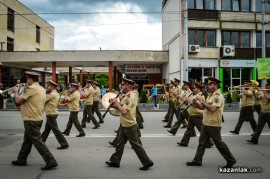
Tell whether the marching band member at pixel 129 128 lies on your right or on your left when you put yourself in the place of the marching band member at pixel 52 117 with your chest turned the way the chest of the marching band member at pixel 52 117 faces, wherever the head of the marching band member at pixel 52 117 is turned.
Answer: on your left

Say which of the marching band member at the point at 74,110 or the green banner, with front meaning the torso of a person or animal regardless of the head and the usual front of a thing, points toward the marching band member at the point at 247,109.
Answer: the green banner

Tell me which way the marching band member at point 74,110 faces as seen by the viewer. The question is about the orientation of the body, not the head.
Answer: to the viewer's left

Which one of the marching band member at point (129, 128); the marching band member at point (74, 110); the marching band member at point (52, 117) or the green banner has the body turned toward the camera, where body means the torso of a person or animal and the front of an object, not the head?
the green banner

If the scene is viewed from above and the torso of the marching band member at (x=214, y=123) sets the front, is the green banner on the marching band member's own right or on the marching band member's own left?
on the marching band member's own right

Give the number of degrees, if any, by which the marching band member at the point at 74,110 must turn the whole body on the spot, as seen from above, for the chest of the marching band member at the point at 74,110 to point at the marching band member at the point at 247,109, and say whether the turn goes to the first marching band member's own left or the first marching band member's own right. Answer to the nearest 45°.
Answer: approximately 180°

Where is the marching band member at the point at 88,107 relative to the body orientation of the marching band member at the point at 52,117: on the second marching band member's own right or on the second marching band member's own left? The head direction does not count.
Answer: on the second marching band member's own right

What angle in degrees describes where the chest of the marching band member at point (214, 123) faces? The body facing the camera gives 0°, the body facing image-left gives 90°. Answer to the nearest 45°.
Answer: approximately 90°

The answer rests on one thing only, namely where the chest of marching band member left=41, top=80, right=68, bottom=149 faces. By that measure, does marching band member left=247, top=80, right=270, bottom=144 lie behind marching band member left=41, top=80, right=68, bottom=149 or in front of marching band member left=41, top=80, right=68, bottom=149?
behind

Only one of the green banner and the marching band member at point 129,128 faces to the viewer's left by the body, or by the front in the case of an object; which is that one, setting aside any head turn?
the marching band member
